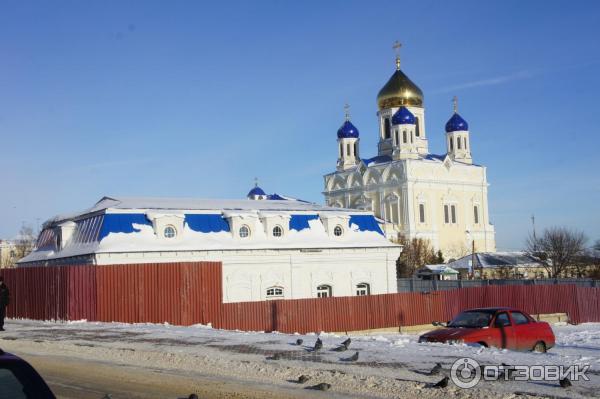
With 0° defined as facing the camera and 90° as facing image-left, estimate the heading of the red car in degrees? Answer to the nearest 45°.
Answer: approximately 45°

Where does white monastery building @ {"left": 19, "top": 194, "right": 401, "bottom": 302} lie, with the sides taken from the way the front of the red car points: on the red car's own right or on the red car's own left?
on the red car's own right

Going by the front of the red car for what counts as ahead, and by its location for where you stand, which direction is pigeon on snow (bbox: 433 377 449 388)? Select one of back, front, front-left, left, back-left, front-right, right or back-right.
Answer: front-left

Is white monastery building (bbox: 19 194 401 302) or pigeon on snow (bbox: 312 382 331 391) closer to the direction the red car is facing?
the pigeon on snow

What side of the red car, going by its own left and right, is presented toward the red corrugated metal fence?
right

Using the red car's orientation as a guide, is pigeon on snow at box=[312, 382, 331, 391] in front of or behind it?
in front
